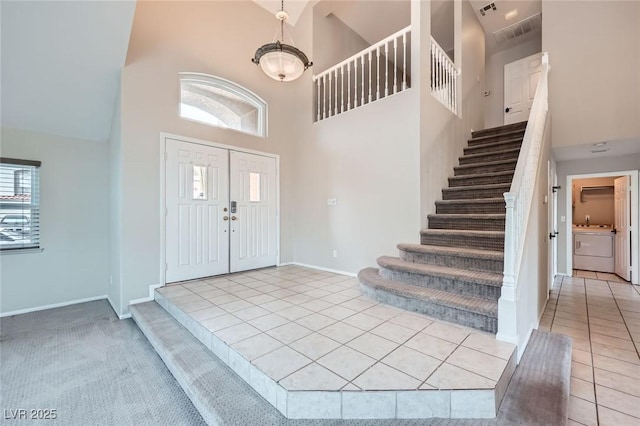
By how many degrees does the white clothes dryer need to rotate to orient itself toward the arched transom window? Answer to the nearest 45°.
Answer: approximately 45° to its right

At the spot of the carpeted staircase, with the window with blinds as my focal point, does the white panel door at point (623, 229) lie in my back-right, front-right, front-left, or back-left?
back-right

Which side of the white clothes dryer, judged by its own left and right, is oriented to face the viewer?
front

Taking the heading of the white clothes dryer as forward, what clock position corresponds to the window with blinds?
The window with blinds is roughly at 1 o'clock from the white clothes dryer.

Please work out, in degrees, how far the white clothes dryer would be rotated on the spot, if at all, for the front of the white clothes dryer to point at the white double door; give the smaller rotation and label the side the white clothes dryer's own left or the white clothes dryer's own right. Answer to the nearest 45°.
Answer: approximately 45° to the white clothes dryer's own right
